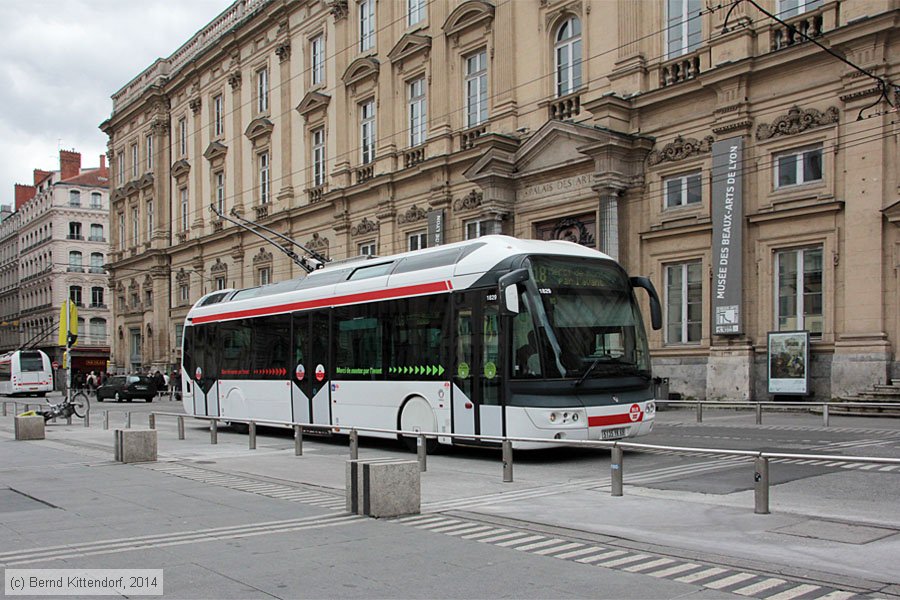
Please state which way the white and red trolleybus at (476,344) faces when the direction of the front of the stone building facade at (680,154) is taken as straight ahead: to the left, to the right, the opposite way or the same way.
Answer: to the left

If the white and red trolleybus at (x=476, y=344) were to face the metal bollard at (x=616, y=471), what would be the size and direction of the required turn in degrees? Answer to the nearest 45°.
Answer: approximately 45° to its right

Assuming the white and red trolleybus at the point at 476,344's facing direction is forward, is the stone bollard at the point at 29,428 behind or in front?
behind
